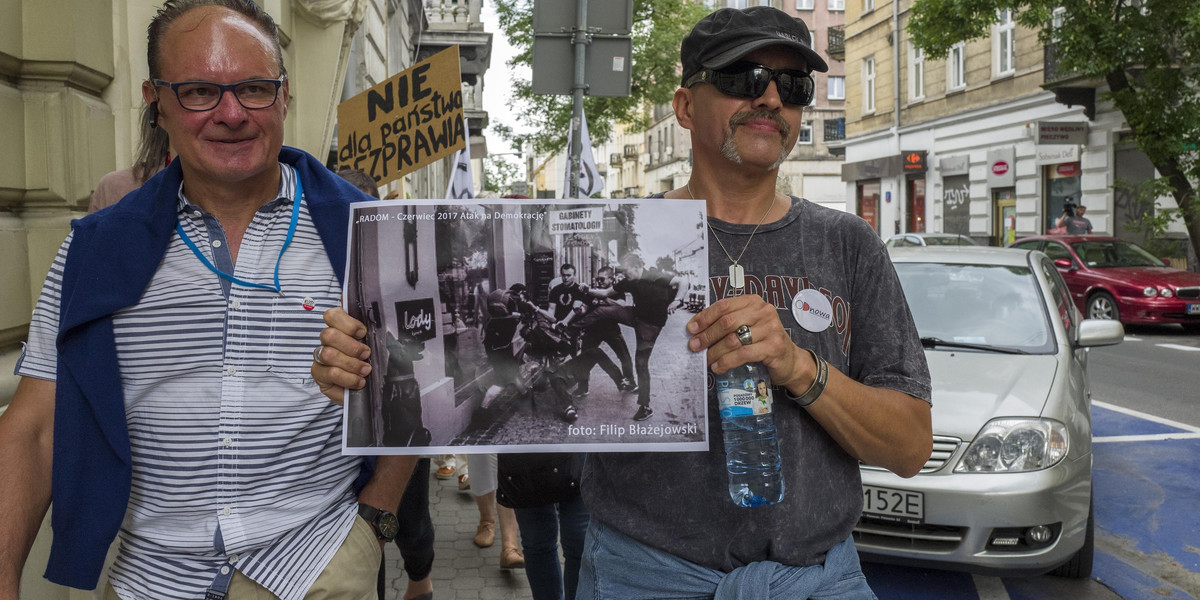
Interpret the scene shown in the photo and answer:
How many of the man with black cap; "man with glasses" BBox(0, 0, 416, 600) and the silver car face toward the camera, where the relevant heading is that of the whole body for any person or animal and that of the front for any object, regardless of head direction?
3

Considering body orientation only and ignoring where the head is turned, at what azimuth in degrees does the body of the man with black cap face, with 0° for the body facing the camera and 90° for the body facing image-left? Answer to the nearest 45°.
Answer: approximately 0°

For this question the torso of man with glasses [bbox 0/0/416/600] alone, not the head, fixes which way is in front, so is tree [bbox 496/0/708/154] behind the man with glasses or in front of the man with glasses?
behind

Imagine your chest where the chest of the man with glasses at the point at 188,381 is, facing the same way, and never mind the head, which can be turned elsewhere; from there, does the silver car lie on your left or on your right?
on your left

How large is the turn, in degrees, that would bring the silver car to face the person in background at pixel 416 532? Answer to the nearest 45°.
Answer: approximately 45° to its right

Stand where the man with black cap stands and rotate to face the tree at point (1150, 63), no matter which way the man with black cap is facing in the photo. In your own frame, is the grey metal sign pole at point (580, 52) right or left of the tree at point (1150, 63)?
left

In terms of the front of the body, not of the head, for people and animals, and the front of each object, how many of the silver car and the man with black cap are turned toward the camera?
2

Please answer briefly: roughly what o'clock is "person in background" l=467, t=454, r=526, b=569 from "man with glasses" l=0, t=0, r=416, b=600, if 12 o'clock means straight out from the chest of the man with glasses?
The person in background is roughly at 7 o'clock from the man with glasses.

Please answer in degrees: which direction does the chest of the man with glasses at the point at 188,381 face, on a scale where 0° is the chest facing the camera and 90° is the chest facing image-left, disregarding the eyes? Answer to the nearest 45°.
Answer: approximately 0°

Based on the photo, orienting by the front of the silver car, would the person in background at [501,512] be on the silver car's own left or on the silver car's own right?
on the silver car's own right
